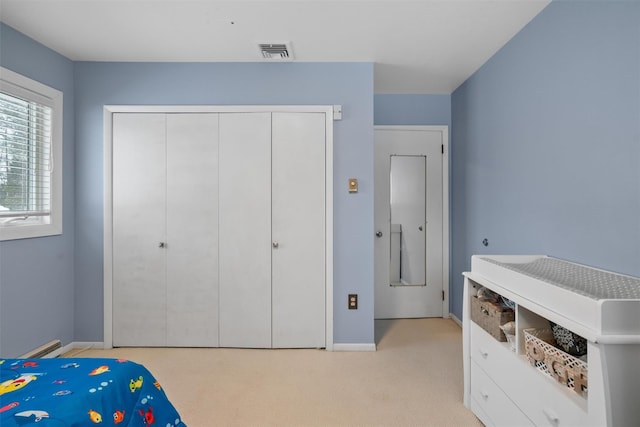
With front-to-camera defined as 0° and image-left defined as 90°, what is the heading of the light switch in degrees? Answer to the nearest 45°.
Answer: approximately 0°

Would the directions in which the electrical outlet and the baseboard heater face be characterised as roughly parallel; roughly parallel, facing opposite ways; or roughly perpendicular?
roughly perpendicular

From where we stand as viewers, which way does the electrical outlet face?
facing the viewer

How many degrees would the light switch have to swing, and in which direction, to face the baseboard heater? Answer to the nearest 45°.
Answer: approximately 90° to its right

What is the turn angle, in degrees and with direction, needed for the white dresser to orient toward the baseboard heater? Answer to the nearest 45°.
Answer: approximately 45° to its right

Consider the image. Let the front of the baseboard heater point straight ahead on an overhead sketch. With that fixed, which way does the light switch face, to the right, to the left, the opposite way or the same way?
to the right

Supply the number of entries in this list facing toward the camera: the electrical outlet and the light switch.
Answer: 2

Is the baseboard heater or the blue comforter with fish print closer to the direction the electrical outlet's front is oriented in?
the blue comforter with fish print

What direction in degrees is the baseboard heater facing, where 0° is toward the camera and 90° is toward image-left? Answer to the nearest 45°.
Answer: approximately 315°

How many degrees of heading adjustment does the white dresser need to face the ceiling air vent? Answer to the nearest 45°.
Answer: approximately 45° to its right

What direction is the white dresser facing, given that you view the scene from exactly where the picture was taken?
facing the viewer and to the left of the viewer
